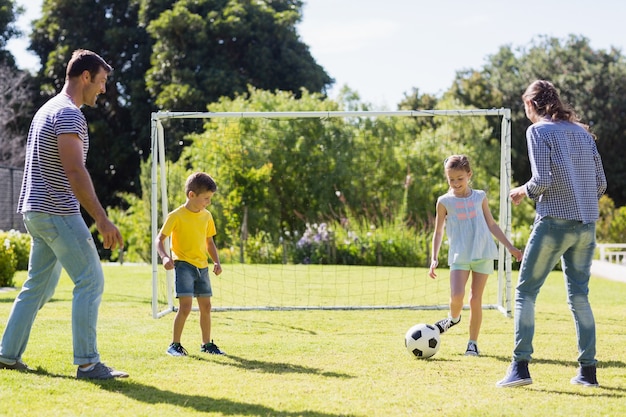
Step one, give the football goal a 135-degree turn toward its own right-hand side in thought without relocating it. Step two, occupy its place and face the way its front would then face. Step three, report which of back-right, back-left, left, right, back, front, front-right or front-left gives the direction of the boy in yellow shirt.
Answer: back-left

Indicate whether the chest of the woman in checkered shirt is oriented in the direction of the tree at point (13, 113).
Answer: yes

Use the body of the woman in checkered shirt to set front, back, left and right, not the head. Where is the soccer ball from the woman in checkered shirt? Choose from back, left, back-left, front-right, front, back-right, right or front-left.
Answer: front

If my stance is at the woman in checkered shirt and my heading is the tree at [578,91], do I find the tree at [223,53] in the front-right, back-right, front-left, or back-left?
front-left

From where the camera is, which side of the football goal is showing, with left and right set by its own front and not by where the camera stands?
front

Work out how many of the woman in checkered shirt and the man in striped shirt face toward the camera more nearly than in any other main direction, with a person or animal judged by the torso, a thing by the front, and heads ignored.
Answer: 0

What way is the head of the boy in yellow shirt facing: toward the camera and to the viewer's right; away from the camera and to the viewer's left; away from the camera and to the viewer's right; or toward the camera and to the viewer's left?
toward the camera and to the viewer's right

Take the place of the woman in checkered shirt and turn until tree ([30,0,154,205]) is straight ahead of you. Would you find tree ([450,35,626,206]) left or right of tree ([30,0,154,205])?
right

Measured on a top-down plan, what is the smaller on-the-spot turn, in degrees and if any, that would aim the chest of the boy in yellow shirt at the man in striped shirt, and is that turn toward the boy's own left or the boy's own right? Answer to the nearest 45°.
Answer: approximately 90° to the boy's own right

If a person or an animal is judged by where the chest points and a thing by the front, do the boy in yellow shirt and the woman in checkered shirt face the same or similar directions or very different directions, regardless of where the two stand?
very different directions

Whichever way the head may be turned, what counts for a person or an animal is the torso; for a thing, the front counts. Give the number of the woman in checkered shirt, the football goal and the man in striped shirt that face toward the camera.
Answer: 1

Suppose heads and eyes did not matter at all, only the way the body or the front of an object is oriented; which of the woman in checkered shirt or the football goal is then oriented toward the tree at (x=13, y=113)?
the woman in checkered shirt

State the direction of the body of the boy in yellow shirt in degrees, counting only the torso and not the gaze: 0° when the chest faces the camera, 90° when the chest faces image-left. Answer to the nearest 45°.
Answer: approximately 315°

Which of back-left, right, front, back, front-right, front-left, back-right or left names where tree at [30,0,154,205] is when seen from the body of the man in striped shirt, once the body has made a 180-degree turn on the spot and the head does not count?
right

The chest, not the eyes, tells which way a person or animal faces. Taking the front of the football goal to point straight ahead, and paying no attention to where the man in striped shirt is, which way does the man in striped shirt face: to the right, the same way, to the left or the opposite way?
to the left

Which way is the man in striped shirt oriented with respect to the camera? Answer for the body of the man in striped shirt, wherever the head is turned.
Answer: to the viewer's right

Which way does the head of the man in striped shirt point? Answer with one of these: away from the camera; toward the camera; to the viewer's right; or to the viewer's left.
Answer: to the viewer's right
